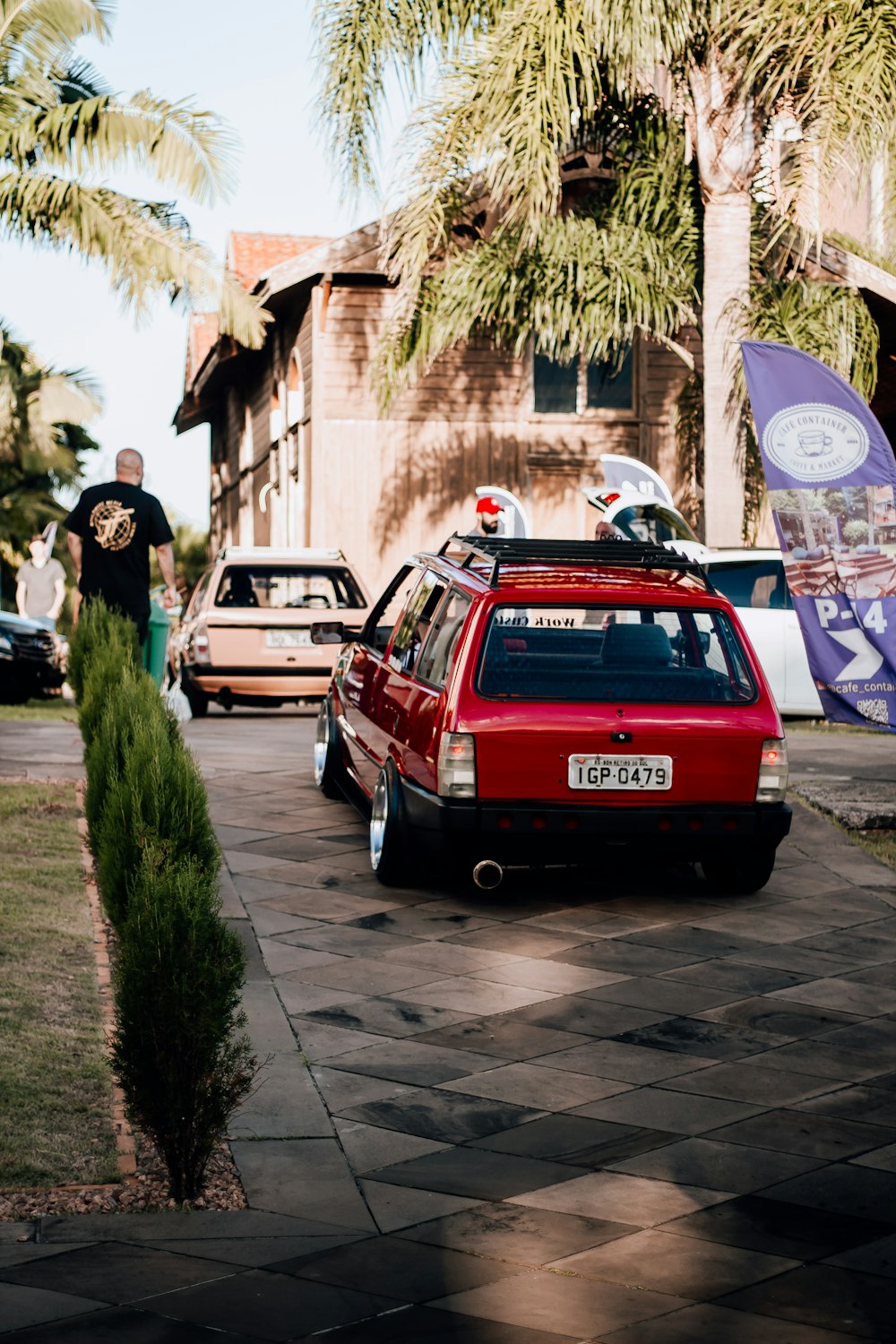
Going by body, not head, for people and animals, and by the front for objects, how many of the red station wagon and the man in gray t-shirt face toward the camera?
1

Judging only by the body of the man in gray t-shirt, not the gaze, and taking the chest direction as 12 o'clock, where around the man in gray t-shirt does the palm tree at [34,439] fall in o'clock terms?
The palm tree is roughly at 6 o'clock from the man in gray t-shirt.

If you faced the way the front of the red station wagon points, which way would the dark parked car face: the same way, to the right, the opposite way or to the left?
the opposite way

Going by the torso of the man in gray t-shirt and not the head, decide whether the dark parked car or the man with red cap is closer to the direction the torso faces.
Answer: the dark parked car

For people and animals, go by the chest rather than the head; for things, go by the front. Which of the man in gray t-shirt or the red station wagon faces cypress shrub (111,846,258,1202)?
the man in gray t-shirt

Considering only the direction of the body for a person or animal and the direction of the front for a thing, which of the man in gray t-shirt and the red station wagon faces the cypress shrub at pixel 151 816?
the man in gray t-shirt

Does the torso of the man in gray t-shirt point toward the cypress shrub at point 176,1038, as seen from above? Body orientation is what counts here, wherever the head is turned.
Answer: yes

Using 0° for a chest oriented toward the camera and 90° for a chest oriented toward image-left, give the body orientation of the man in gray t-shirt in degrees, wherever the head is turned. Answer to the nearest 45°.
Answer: approximately 0°
